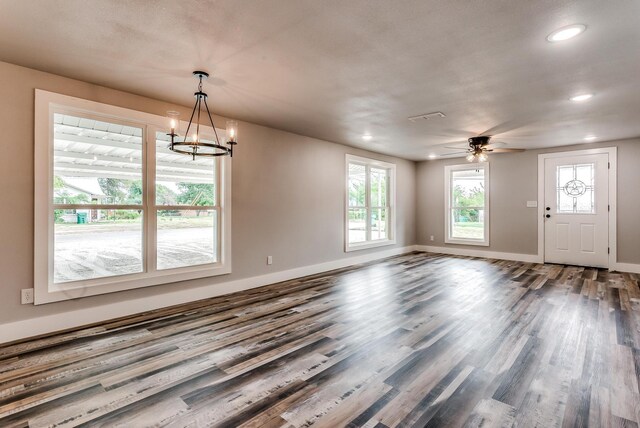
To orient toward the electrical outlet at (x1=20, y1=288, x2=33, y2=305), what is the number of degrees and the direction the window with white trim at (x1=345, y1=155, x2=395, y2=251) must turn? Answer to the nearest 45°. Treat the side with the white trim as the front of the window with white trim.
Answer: approximately 90° to its right

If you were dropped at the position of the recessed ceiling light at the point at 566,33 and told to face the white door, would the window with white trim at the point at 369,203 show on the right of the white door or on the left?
left

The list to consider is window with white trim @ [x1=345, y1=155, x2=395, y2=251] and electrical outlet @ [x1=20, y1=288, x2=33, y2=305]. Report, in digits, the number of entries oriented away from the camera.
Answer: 0

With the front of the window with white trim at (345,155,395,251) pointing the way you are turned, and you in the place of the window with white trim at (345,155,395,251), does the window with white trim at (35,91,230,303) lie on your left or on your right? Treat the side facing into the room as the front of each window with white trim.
on your right

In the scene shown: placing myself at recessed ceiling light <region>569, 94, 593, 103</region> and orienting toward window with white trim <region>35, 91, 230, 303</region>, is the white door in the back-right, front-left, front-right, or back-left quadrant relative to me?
back-right

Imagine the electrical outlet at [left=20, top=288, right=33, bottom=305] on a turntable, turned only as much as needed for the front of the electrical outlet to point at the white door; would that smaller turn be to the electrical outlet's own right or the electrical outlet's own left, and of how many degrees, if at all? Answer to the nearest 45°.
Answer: approximately 90° to the electrical outlet's own left

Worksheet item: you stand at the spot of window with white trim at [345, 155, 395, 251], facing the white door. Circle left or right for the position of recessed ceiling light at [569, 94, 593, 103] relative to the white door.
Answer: right

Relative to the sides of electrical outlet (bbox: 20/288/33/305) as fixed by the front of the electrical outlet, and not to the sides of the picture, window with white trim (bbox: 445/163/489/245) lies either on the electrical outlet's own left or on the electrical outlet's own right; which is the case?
on the electrical outlet's own left

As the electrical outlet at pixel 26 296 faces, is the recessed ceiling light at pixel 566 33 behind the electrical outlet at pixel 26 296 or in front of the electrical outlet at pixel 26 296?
in front

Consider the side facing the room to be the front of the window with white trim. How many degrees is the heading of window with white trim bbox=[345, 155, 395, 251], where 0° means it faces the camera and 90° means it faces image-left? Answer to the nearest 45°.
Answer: approximately 315°

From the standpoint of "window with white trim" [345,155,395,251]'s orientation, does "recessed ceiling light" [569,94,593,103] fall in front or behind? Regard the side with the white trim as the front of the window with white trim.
in front

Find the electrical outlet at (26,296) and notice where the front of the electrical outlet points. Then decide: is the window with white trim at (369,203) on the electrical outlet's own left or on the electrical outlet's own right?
on the electrical outlet's own left
